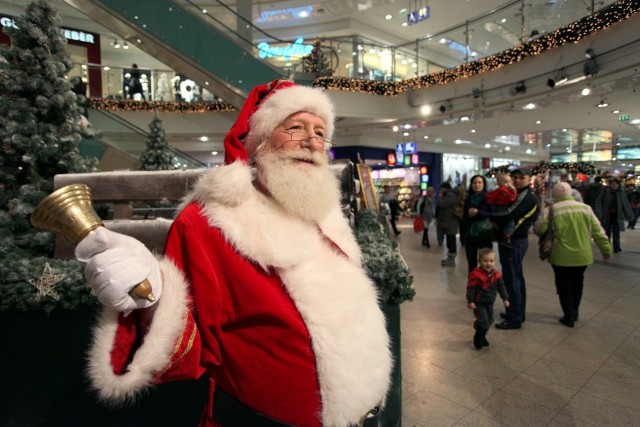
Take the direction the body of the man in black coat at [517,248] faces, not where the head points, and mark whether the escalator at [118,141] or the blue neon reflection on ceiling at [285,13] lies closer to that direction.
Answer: the escalator

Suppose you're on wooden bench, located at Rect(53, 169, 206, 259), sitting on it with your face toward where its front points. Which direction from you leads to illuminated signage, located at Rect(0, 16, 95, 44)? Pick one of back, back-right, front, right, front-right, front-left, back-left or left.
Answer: back

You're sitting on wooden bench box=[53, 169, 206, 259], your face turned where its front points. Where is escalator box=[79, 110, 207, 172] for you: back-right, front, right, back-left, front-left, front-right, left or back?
back

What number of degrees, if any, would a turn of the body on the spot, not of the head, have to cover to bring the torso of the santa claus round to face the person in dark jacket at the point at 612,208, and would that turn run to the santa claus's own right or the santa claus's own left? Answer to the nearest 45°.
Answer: approximately 90° to the santa claus's own left

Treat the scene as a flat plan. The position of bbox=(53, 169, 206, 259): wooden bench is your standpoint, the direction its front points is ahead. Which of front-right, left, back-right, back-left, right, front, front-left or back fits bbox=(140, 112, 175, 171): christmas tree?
back
